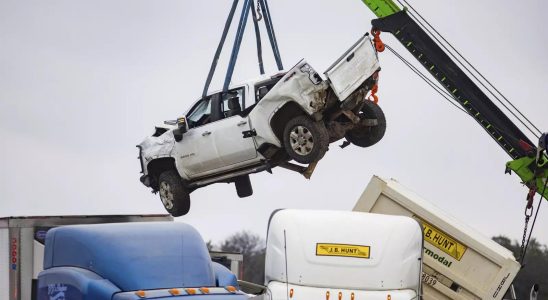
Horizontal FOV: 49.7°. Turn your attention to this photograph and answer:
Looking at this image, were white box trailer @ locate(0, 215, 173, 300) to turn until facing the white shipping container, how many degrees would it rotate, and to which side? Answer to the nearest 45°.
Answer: approximately 45° to its left

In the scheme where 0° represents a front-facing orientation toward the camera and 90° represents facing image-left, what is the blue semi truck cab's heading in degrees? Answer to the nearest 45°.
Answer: approximately 315°

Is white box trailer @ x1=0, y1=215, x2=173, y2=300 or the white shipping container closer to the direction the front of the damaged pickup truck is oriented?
the white box trailer

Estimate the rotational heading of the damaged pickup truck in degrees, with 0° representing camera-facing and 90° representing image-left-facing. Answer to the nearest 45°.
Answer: approximately 135°

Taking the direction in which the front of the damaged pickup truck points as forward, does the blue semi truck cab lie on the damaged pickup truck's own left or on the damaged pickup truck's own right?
on the damaged pickup truck's own left

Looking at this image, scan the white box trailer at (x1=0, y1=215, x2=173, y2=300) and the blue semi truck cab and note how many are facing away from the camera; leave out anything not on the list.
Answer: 0

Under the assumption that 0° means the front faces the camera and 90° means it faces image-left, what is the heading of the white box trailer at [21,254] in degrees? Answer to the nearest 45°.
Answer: approximately 315°

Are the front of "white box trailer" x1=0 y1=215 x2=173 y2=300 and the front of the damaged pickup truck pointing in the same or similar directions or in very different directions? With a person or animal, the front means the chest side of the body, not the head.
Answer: very different directions
